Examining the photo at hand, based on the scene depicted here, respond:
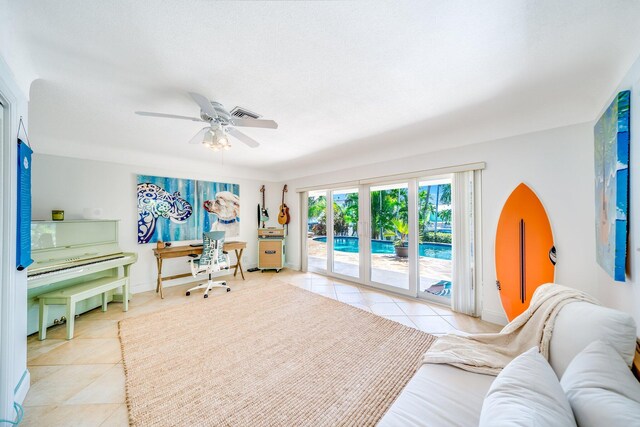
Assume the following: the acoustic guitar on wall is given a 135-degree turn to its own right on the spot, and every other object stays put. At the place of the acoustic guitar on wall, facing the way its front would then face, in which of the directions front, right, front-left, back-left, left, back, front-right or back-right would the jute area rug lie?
back

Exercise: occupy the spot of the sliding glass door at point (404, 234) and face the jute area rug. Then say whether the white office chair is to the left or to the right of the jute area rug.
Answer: right

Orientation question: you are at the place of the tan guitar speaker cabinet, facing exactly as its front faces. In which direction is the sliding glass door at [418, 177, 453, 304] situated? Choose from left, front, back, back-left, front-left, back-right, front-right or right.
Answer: front-left

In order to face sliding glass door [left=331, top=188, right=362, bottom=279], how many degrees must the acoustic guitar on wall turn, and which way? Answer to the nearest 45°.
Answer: approximately 90° to its left

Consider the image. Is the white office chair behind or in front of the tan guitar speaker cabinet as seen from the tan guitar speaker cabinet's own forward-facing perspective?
in front

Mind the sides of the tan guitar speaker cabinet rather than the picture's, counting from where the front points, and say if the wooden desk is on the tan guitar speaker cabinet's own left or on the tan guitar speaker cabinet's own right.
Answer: on the tan guitar speaker cabinet's own right

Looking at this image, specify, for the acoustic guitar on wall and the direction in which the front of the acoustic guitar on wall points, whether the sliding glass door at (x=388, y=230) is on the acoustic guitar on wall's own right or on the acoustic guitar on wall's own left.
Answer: on the acoustic guitar on wall's own left

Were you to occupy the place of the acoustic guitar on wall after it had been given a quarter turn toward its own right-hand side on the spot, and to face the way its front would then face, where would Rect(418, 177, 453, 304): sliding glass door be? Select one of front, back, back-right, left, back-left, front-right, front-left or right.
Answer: back

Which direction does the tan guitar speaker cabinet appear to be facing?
toward the camera

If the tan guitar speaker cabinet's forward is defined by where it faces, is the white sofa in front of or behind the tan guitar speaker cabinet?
in front

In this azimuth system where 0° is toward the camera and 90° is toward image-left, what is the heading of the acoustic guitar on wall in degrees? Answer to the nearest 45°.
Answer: approximately 45°

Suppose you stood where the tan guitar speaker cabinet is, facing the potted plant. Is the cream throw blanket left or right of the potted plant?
right

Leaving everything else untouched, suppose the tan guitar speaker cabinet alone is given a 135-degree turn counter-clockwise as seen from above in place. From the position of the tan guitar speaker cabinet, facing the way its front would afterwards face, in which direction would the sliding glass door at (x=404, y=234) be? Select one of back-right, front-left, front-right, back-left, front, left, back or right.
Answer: right

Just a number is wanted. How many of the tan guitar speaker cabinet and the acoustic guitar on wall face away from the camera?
0

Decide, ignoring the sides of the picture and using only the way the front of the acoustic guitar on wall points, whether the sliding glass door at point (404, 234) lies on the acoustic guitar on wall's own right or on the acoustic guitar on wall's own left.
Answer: on the acoustic guitar on wall's own left

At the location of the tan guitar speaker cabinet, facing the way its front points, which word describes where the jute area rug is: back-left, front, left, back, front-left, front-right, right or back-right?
front
